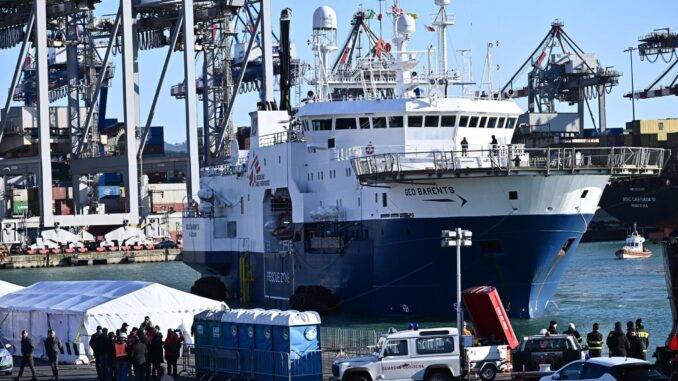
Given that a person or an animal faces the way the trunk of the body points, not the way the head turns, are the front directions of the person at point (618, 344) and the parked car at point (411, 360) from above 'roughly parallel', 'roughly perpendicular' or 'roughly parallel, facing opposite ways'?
roughly perpendicular

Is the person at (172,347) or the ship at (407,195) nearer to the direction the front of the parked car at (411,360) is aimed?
the person

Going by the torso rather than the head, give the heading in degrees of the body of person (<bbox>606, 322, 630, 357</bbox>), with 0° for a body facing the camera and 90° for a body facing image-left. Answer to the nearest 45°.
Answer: approximately 180°

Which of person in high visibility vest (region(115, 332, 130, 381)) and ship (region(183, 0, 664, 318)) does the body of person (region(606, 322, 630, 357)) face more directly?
the ship

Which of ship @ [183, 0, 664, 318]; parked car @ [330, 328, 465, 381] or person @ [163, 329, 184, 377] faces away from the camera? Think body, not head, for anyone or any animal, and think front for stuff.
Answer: the person

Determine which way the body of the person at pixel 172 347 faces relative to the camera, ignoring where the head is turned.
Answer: away from the camera

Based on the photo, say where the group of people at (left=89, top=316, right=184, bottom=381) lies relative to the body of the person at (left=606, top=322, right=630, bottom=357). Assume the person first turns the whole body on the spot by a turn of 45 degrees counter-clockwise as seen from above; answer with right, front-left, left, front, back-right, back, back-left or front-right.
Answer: front-left

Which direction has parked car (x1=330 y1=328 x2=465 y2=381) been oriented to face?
to the viewer's left

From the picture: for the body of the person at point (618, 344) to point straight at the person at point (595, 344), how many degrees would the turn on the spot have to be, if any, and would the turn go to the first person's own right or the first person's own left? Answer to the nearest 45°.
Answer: approximately 45° to the first person's own left

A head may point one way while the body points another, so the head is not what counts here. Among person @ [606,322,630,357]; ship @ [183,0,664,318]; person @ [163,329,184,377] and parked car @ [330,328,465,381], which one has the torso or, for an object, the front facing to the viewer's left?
the parked car

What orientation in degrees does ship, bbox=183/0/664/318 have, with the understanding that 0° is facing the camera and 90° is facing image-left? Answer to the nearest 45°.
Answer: approximately 315°
